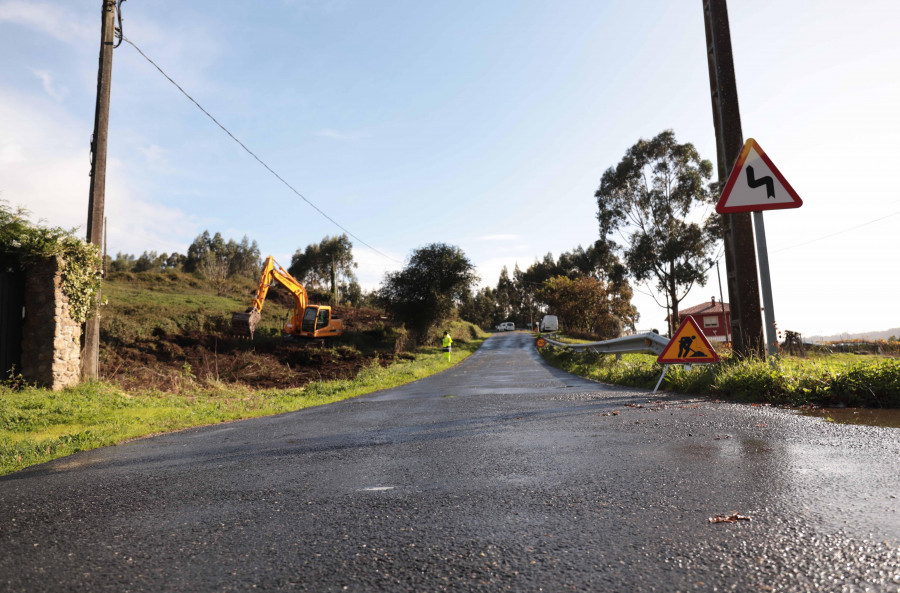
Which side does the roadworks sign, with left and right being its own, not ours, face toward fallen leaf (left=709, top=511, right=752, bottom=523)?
front

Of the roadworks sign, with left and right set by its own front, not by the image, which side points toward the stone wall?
right

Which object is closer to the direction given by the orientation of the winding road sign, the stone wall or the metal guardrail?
the stone wall

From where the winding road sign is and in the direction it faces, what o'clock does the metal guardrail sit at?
The metal guardrail is roughly at 5 o'clock from the winding road sign.

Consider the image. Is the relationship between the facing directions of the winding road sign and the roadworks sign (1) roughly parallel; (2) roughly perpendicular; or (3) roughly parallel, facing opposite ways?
roughly parallel

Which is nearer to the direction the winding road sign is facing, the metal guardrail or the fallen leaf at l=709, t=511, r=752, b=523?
the fallen leaf

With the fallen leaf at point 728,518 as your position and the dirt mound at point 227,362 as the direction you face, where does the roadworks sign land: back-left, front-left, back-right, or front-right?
front-right

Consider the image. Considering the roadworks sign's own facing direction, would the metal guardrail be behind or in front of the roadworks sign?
behind

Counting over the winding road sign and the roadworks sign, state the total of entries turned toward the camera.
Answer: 2

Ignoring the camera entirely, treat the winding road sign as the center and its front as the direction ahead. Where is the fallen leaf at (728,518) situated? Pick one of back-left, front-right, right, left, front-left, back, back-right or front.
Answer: front

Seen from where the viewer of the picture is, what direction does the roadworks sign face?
facing the viewer
